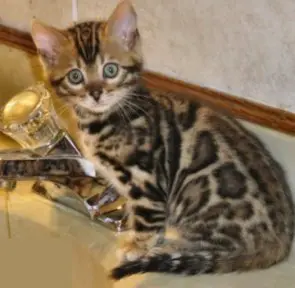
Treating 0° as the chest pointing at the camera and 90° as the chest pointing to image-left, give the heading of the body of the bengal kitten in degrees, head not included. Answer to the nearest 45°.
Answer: approximately 90°
